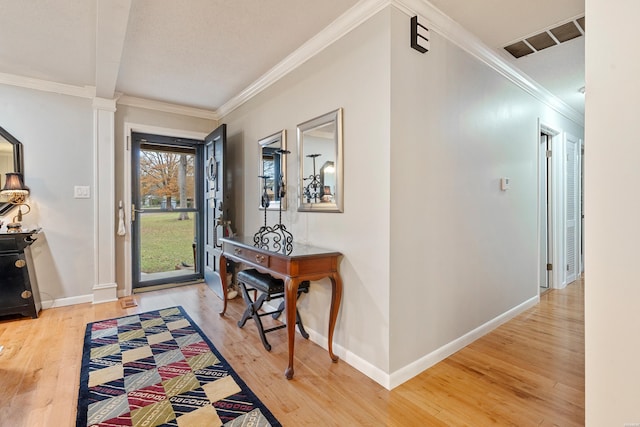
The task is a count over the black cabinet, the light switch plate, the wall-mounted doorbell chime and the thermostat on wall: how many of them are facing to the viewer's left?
0

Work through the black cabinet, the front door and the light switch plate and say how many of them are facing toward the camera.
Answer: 2

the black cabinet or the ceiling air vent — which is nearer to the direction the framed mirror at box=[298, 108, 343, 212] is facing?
the black cabinet

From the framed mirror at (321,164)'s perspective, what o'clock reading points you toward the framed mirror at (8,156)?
the framed mirror at (8,156) is roughly at 2 o'clock from the framed mirror at (321,164).

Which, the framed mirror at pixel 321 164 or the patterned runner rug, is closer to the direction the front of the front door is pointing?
the patterned runner rug

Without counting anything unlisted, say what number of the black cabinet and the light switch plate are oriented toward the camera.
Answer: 2

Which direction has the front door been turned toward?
to the viewer's left

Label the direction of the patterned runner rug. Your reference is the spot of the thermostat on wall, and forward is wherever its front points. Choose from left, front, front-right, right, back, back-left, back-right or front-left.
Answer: right

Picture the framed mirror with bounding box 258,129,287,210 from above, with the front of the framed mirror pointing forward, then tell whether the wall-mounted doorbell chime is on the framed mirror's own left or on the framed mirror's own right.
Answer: on the framed mirror's own left

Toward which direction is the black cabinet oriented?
toward the camera

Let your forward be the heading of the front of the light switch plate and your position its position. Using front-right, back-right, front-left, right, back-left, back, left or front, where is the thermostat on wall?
front-left

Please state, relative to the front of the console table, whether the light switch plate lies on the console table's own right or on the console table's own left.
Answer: on the console table's own right

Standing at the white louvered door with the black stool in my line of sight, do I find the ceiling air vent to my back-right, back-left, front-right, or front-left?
front-left
